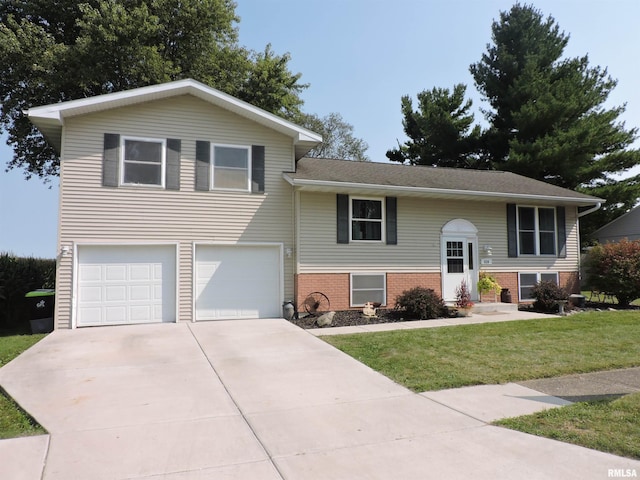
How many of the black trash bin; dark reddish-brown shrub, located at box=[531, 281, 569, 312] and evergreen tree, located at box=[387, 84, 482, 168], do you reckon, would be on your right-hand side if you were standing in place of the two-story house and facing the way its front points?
1

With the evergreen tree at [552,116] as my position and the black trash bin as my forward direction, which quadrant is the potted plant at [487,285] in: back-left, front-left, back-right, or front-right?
front-left

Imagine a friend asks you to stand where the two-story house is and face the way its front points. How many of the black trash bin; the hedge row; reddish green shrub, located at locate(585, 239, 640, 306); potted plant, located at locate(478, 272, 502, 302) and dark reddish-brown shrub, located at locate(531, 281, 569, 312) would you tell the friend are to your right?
2

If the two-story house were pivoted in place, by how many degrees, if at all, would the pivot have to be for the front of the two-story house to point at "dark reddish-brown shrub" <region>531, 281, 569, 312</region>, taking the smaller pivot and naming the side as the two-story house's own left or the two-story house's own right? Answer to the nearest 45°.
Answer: approximately 90° to the two-story house's own left

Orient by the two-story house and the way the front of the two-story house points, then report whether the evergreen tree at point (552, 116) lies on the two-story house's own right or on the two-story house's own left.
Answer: on the two-story house's own left

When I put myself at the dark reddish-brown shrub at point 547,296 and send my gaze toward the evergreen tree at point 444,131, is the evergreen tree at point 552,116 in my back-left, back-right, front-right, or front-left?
front-right

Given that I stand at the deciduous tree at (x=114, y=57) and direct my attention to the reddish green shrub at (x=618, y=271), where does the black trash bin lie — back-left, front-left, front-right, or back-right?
front-right

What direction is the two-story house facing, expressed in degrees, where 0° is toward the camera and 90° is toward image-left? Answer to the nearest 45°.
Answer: approximately 0°

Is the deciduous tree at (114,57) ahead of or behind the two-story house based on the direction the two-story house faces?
behind

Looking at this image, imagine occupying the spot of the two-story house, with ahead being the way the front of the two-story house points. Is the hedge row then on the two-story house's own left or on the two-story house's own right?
on the two-story house's own right

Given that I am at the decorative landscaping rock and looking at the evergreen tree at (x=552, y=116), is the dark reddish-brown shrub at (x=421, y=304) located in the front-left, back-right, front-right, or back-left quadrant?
front-right

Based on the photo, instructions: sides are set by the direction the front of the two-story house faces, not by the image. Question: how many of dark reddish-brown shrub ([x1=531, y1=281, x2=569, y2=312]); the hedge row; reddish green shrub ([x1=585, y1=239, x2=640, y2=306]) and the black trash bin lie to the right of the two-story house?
2

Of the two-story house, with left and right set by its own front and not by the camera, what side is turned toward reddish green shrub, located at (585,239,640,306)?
left

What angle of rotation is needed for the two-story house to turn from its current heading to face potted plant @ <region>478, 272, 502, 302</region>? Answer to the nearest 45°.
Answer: approximately 90° to its left
